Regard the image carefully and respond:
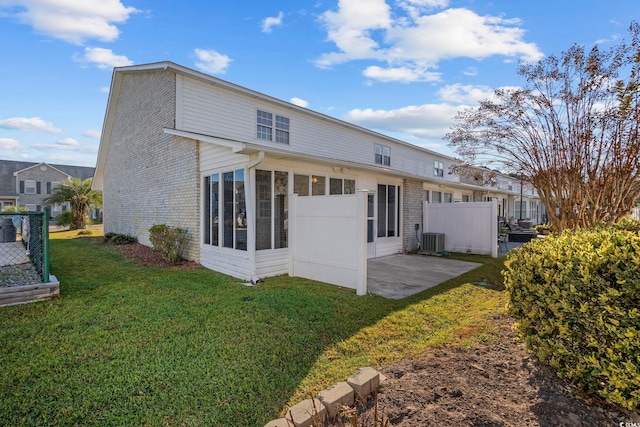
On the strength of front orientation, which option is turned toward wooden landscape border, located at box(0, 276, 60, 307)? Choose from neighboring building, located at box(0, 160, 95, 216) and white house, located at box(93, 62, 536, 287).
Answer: the neighboring building

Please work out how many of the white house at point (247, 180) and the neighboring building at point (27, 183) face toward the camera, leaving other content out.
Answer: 1

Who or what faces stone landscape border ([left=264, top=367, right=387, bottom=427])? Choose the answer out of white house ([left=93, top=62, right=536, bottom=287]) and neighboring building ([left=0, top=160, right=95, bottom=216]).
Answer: the neighboring building

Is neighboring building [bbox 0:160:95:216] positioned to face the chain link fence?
yes

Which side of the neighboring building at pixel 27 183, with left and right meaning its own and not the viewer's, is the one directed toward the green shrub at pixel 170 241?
front

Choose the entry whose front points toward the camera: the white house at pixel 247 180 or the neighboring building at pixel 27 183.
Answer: the neighboring building

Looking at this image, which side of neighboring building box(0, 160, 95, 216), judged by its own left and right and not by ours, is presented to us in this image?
front

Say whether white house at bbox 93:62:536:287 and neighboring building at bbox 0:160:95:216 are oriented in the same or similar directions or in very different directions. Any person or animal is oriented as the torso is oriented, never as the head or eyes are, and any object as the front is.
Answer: very different directions

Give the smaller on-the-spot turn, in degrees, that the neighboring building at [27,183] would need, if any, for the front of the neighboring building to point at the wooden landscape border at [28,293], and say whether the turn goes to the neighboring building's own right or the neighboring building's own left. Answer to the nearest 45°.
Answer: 0° — it already faces it

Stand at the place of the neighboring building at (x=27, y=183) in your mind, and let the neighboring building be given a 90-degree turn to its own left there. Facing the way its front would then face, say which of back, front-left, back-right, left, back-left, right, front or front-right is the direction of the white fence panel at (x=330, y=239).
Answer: right
